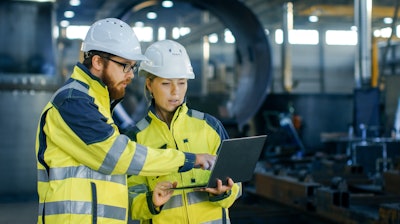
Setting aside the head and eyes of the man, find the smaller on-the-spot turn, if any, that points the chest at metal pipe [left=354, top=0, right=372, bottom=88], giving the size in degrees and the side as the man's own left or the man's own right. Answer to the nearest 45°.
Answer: approximately 45° to the man's own left

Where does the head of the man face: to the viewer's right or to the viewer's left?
to the viewer's right

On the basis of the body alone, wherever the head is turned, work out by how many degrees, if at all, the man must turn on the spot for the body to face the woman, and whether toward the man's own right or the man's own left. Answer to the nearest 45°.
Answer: approximately 45° to the man's own left

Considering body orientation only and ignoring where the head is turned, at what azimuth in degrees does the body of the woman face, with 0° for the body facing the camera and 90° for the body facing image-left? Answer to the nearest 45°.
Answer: approximately 0°

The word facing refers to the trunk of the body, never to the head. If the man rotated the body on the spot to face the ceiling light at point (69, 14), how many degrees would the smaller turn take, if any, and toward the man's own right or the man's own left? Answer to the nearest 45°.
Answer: approximately 90° to the man's own left

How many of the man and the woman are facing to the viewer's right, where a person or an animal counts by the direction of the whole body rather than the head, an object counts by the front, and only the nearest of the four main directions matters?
1

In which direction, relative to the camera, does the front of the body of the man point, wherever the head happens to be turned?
to the viewer's right

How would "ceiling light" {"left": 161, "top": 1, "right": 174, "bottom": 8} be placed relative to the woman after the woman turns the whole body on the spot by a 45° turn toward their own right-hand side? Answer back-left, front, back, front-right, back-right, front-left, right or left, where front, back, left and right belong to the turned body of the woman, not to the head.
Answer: back-right

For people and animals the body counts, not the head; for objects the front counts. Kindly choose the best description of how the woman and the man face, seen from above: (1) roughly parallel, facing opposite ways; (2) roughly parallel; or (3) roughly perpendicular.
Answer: roughly perpendicular

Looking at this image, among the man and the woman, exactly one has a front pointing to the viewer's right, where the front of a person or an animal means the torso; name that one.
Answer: the man
